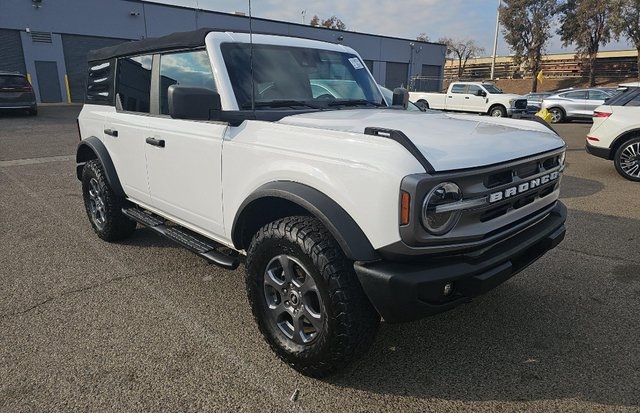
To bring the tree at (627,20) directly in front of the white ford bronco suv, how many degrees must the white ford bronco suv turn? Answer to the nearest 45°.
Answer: approximately 90° to its left

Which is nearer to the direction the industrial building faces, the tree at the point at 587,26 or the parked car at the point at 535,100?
the parked car

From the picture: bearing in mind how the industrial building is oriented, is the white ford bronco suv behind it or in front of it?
in front

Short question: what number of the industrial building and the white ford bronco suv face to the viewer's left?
0

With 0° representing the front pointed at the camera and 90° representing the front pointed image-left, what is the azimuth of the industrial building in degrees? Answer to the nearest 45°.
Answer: approximately 315°

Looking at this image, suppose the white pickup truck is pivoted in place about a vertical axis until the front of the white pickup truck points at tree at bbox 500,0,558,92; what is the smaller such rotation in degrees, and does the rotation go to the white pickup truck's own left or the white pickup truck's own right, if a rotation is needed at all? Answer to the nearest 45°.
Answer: approximately 135° to the white pickup truck's own left

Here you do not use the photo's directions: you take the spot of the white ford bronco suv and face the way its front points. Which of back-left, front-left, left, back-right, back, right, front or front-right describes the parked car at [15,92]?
back

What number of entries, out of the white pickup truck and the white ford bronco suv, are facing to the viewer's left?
0

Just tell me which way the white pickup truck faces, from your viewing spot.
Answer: facing the viewer and to the right of the viewer

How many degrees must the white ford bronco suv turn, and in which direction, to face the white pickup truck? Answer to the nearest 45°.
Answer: approximately 135° to its left

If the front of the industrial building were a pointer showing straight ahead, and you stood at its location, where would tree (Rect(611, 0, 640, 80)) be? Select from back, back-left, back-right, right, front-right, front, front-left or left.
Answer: front-left
